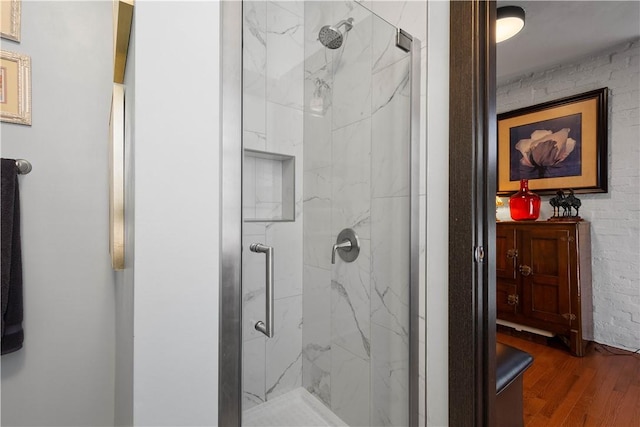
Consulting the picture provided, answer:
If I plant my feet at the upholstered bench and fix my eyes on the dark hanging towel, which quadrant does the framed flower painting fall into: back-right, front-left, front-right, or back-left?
back-right

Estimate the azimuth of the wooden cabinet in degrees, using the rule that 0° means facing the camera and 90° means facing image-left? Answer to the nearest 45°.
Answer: approximately 45°

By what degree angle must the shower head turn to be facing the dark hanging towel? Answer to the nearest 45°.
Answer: approximately 45° to its right

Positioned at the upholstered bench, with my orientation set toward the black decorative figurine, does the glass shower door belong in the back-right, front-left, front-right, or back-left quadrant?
back-left

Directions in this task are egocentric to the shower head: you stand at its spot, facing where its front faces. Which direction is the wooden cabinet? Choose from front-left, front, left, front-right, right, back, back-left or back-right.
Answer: back

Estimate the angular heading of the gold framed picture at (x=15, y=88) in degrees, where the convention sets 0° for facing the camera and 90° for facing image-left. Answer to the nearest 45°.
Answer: approximately 315°

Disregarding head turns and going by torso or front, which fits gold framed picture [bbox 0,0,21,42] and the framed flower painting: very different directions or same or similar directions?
very different directions

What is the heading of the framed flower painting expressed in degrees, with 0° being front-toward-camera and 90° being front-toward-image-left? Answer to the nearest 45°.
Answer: approximately 45°

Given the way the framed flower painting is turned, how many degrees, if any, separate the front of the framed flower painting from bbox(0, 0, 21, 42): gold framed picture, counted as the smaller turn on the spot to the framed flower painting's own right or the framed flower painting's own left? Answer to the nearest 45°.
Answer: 0° — it already faces it
